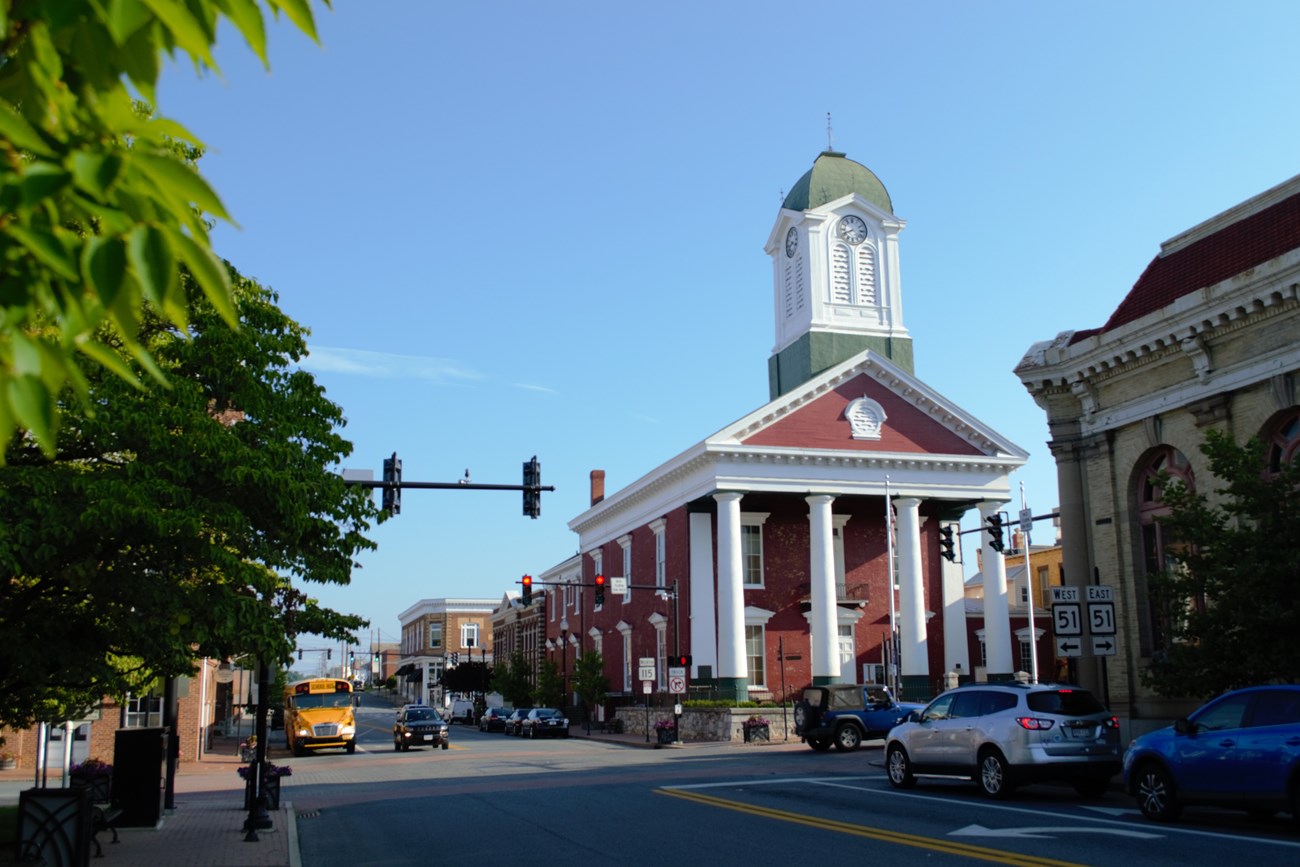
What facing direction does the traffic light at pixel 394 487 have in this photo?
away from the camera

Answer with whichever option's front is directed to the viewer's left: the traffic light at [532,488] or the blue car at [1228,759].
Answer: the blue car

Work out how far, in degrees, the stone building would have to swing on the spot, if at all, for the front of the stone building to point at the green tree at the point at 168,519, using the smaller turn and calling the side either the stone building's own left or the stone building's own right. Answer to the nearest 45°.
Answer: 0° — it already faces it

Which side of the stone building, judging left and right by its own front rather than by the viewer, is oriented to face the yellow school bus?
right

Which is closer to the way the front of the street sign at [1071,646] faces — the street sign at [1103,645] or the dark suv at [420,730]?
the street sign

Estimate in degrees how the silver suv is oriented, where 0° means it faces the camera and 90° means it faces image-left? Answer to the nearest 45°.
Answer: approximately 135°

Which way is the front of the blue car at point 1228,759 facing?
to the viewer's left

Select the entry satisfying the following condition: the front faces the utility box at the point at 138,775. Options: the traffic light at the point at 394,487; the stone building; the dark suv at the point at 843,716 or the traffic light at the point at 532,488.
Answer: the stone building

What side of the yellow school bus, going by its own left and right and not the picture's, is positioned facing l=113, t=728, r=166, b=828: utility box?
front

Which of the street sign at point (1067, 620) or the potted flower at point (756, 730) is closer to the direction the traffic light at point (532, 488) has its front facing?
the potted flower

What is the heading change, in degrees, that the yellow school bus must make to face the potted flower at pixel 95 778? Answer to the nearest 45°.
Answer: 0° — it already faces it

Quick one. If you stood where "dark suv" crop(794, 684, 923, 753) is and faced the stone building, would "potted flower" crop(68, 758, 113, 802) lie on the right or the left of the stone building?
right

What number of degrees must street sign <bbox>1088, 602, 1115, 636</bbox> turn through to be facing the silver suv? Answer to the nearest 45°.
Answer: approximately 45° to its right

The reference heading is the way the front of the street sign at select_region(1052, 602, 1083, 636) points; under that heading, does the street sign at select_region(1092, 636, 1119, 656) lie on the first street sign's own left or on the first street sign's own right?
on the first street sign's own left

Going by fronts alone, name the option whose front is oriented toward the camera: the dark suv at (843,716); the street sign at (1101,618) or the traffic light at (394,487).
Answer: the street sign
